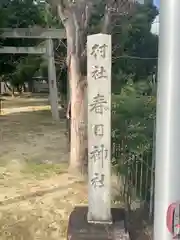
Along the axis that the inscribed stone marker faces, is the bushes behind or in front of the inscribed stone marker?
behind

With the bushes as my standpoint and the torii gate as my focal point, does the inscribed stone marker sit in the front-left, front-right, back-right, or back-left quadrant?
back-left

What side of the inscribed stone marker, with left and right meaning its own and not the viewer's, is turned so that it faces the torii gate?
back

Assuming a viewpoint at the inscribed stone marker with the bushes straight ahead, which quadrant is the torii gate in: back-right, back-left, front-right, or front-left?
front-left

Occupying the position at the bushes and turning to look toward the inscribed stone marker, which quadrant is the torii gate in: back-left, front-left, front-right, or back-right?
back-right

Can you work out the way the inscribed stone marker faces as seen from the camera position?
facing the viewer
